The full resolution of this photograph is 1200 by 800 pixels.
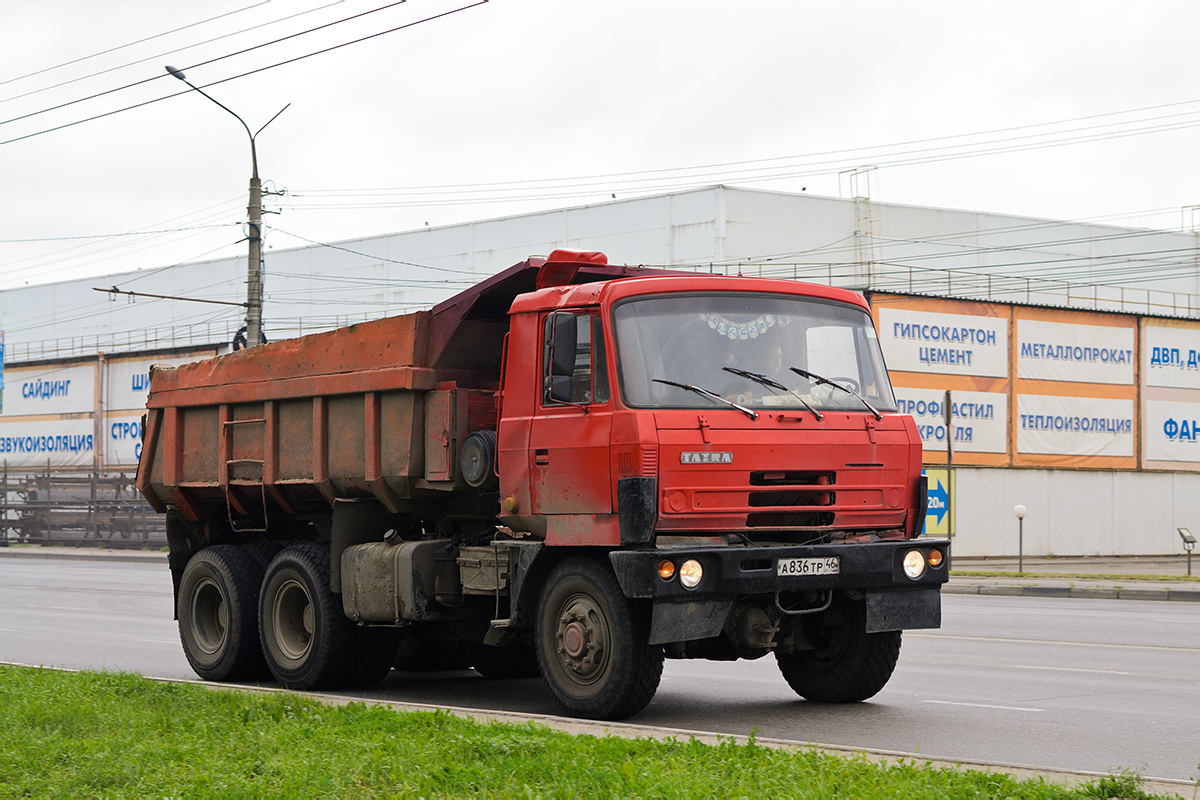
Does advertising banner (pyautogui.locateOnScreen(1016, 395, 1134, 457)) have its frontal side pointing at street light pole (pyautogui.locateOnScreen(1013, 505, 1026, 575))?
yes

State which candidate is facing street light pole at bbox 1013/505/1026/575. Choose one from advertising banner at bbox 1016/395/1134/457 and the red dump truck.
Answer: the advertising banner

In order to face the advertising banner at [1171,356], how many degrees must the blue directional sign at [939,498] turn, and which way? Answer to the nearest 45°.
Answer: approximately 135° to its left

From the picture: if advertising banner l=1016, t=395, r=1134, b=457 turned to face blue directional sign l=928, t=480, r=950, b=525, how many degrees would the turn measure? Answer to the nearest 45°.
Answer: approximately 45° to its right

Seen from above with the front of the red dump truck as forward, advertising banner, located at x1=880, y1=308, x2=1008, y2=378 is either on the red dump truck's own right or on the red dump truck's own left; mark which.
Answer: on the red dump truck's own left

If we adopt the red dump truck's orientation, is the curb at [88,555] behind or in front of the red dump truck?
behind
